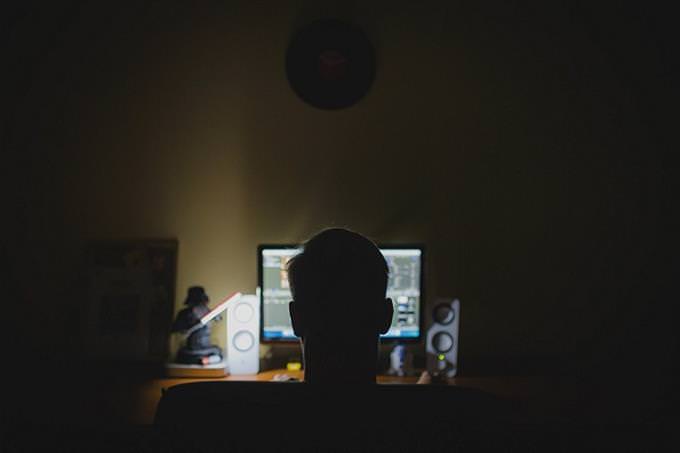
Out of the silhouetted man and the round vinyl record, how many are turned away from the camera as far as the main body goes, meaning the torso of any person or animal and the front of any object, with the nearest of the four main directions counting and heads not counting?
1

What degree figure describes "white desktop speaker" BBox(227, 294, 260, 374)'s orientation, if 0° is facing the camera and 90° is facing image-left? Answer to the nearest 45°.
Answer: approximately 0°

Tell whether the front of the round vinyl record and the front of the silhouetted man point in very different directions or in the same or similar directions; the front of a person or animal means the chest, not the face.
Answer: very different directions

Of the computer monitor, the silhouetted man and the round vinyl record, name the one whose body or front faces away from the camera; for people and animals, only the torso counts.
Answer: the silhouetted man

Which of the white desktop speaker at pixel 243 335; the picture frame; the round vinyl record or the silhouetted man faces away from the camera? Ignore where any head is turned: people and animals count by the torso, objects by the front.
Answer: the silhouetted man

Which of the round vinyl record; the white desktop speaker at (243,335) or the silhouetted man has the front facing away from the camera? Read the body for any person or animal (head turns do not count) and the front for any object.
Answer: the silhouetted man

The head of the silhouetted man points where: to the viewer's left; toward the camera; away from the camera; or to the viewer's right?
away from the camera

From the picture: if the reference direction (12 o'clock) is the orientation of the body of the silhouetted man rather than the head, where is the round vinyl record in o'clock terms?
The round vinyl record is roughly at 12 o'clock from the silhouetted man.
